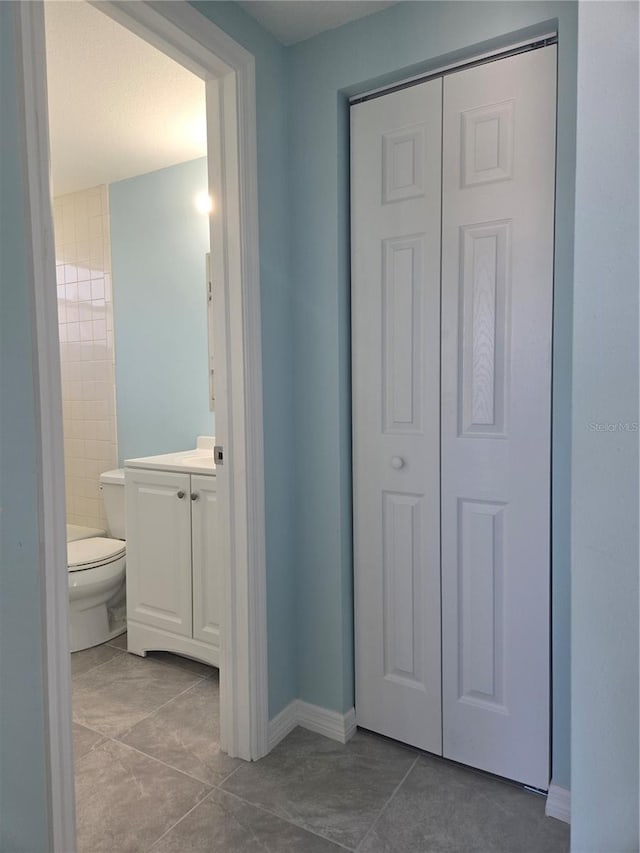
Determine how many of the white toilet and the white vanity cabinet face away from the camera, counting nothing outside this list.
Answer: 0

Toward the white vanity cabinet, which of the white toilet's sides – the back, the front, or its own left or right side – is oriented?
left

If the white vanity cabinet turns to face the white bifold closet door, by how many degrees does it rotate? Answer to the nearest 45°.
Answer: approximately 90° to its left

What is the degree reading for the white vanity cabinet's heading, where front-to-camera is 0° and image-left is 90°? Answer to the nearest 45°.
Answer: approximately 45°

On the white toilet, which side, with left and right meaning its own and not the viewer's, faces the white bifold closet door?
left

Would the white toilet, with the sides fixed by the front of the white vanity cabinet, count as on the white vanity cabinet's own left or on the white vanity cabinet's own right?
on the white vanity cabinet's own right

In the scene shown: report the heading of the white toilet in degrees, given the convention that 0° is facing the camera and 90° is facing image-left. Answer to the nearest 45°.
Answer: approximately 45°
